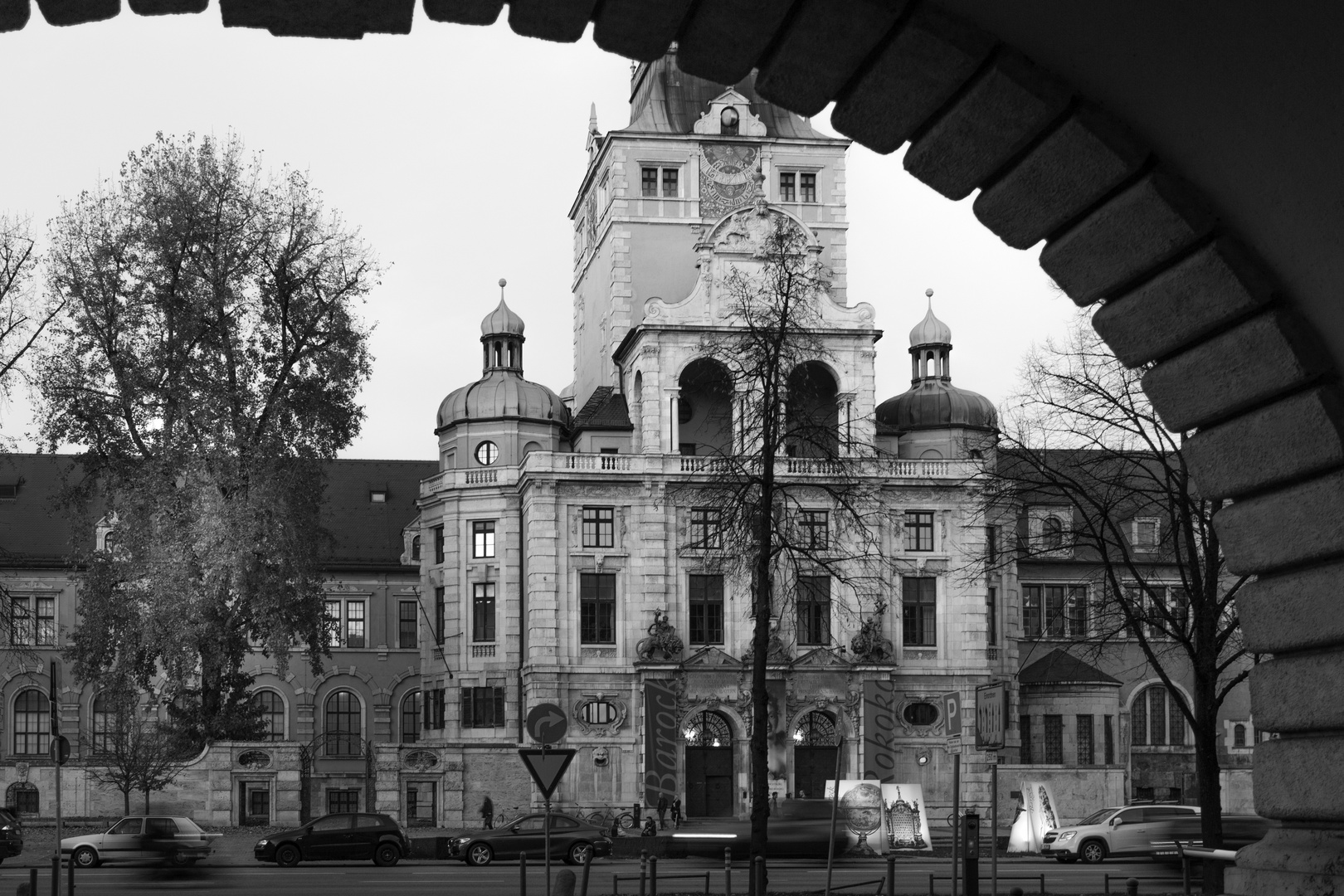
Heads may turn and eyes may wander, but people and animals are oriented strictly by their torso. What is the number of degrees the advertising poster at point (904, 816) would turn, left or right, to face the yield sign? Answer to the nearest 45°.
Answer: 0° — it already faces it

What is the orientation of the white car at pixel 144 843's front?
to the viewer's left

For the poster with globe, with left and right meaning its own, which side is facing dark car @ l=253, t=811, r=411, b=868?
right

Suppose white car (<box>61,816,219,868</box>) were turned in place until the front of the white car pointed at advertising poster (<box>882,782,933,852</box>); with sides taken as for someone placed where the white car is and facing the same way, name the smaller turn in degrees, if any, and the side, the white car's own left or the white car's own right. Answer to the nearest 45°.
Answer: approximately 180°
